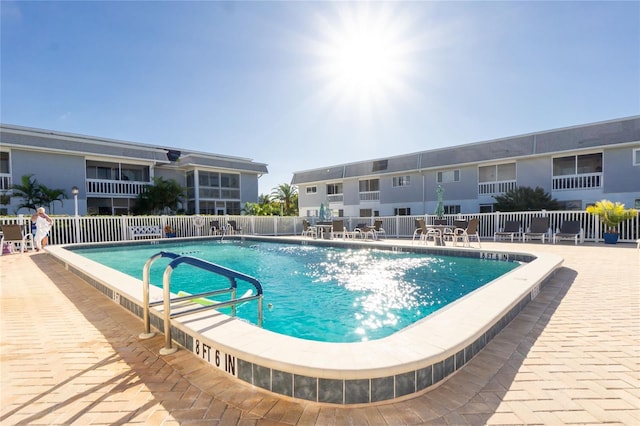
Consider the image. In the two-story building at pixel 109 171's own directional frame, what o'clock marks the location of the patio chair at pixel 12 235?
The patio chair is roughly at 2 o'clock from the two-story building.

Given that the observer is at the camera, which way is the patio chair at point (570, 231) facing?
facing the viewer and to the left of the viewer

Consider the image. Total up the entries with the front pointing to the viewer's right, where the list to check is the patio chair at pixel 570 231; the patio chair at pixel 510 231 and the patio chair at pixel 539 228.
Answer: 0

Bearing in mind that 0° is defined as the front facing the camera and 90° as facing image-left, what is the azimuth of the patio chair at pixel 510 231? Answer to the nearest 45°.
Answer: approximately 45°

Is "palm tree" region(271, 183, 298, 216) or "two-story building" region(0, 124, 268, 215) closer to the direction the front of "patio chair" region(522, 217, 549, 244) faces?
the two-story building

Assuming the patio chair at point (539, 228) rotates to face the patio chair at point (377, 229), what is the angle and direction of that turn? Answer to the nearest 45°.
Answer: approximately 45° to its right

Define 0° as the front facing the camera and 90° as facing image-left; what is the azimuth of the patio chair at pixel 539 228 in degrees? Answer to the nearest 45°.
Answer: approximately 45°

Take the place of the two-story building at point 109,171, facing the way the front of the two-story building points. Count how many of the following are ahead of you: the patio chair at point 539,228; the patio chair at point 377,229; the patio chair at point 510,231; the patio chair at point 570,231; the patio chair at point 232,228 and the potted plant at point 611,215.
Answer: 6

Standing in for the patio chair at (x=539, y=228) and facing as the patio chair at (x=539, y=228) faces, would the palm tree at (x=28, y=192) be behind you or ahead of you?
ahead

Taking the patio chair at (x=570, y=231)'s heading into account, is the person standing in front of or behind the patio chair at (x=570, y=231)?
in front

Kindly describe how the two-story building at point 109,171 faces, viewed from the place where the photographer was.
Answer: facing the viewer and to the right of the viewer

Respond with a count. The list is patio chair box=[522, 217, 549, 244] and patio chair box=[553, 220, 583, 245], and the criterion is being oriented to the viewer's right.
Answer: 0
